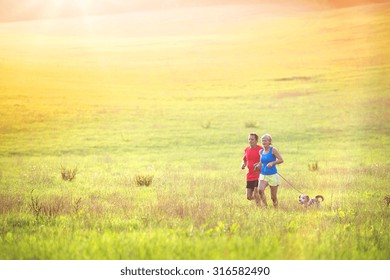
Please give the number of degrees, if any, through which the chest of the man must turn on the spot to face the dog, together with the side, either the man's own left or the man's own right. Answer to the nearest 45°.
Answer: approximately 135° to the man's own left

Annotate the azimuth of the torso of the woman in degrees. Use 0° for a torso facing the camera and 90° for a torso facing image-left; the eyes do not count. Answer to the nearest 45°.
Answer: approximately 45°

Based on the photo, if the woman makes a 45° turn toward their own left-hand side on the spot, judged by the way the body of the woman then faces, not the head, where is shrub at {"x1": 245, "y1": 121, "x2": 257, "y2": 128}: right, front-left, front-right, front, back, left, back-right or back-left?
back

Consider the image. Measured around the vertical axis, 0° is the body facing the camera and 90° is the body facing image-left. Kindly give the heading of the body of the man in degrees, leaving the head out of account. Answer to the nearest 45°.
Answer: approximately 45°
